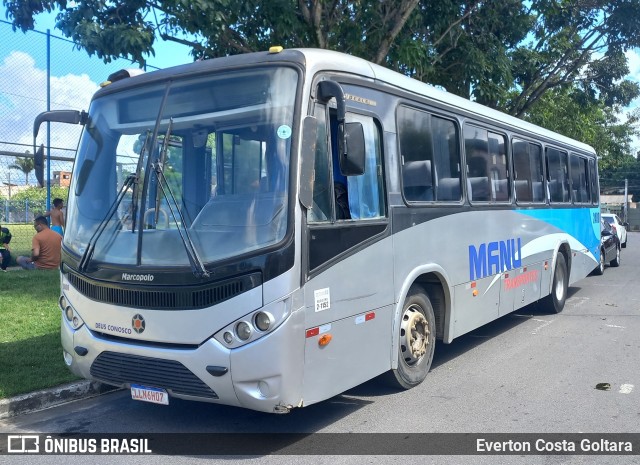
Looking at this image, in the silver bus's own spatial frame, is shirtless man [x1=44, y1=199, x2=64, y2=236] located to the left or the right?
on its right

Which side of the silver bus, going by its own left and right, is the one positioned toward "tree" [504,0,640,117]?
back

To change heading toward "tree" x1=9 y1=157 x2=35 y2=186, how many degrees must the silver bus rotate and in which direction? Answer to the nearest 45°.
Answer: approximately 90° to its right

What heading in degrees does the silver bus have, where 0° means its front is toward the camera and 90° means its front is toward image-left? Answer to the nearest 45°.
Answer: approximately 45°

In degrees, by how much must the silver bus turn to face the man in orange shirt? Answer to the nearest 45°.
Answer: approximately 90° to its right
